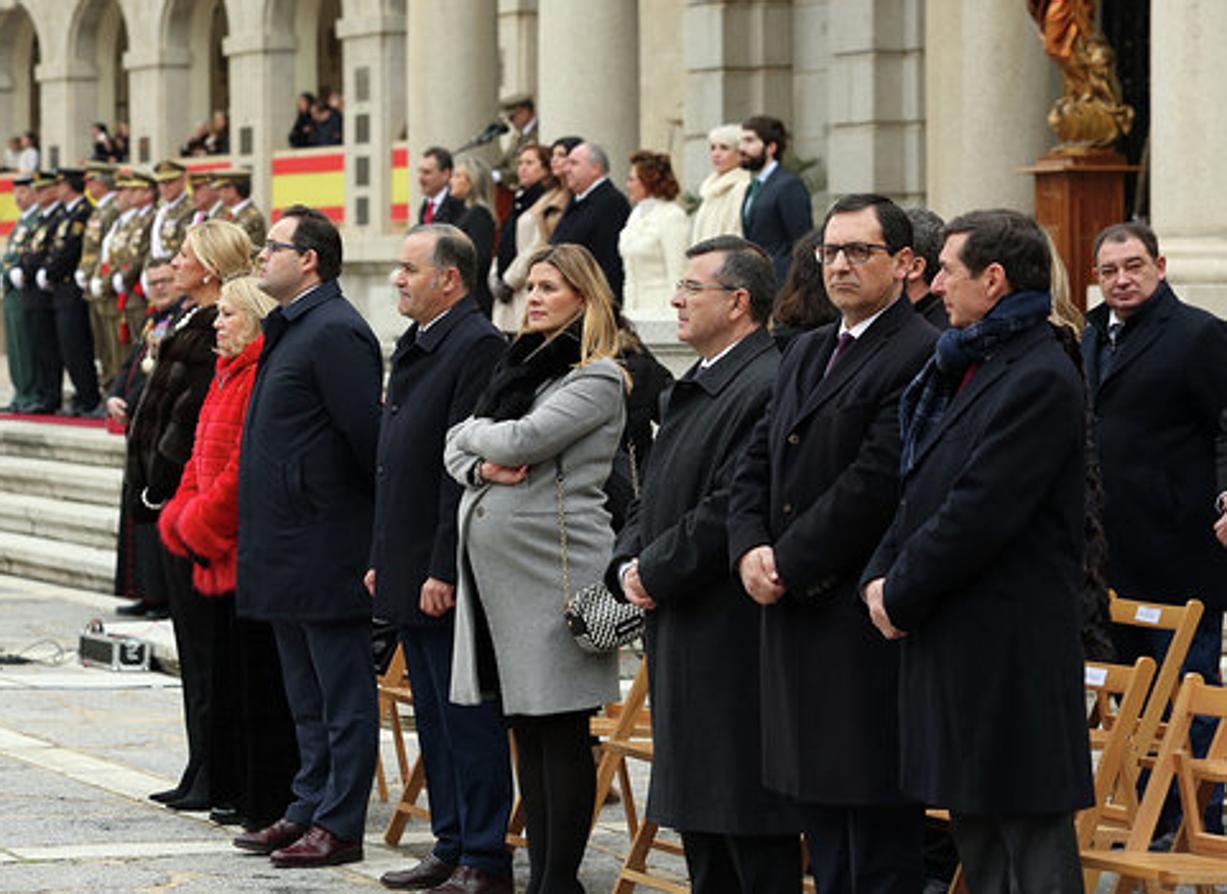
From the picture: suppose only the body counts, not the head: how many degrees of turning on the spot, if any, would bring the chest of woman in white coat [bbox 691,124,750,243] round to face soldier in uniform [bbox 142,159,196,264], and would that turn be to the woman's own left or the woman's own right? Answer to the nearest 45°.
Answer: approximately 90° to the woman's own right

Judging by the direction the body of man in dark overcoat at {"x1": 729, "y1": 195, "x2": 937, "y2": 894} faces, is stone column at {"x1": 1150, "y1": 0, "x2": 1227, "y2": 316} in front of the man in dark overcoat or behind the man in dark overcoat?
behind

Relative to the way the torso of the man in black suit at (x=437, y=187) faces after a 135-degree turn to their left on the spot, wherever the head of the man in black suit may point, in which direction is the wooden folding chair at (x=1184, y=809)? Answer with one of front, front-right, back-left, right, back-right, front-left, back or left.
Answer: right

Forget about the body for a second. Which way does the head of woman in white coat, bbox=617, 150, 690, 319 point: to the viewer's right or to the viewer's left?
to the viewer's left

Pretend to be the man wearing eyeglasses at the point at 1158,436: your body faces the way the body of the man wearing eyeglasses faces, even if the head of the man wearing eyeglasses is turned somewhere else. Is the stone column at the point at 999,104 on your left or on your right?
on your right

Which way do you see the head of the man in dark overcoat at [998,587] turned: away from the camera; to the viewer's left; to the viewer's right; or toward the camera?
to the viewer's left

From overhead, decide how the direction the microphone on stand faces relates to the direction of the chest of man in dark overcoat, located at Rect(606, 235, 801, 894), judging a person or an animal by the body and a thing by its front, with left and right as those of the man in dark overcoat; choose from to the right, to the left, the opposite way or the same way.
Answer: the opposite way

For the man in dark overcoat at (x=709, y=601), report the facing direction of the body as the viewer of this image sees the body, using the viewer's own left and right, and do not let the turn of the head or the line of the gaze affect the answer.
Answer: facing to the left of the viewer

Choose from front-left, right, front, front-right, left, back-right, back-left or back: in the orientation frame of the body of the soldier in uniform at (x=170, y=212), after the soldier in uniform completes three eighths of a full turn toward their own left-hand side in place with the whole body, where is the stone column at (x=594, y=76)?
front

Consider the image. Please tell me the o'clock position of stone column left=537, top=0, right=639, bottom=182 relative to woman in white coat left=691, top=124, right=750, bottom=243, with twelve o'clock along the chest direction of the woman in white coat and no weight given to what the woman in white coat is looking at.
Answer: The stone column is roughly at 4 o'clock from the woman in white coat.

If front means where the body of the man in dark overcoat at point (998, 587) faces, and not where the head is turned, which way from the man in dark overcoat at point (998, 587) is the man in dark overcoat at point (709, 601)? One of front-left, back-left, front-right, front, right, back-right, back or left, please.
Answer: front-right

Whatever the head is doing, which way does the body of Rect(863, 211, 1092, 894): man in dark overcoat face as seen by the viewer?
to the viewer's left
